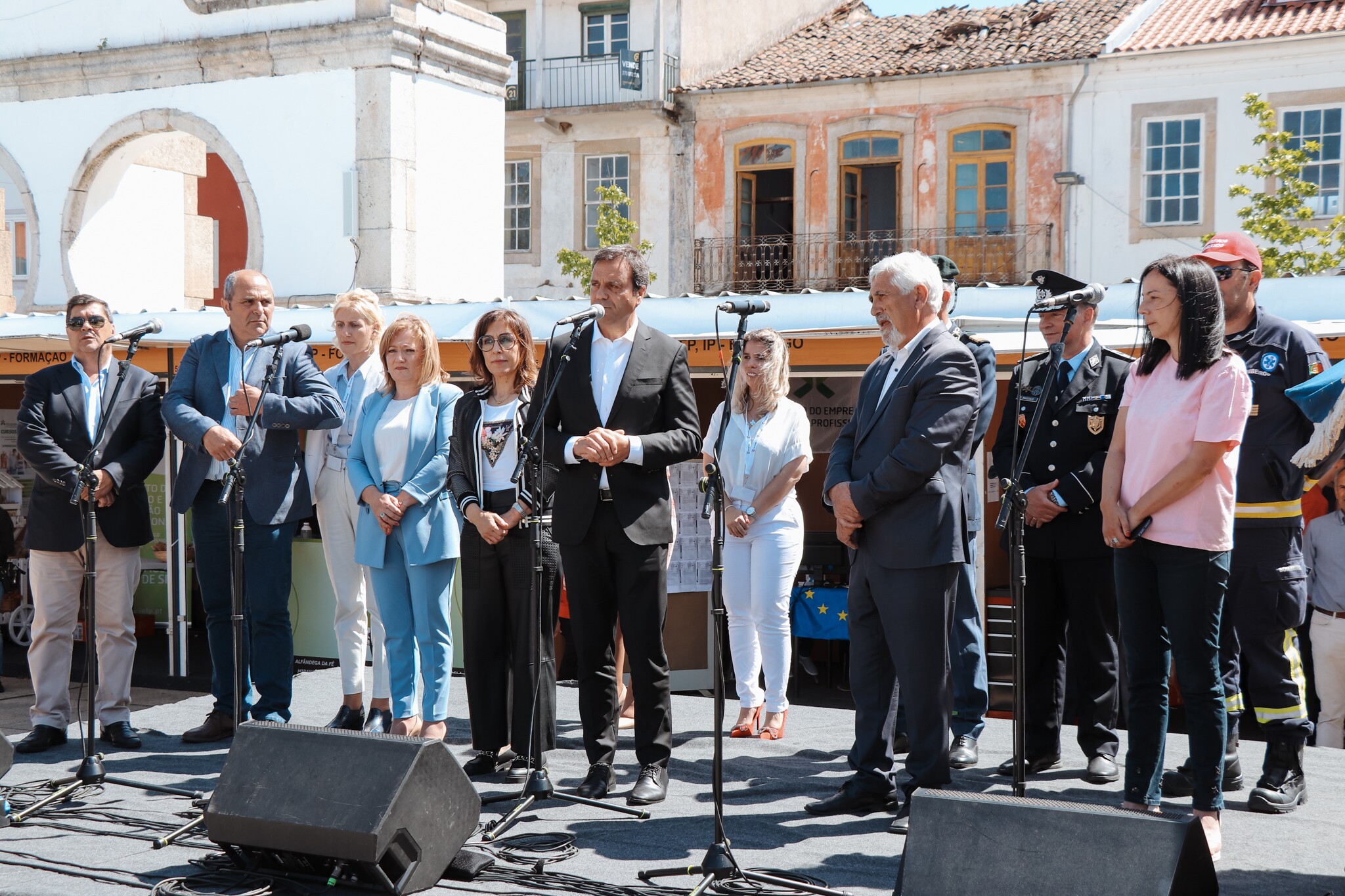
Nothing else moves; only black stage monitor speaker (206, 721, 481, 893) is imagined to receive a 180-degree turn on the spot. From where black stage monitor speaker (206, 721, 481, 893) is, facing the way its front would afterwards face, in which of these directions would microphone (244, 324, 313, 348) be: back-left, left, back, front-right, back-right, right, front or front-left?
back-right

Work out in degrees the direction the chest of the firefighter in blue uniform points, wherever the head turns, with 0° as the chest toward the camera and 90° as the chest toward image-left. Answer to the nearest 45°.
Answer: approximately 45°

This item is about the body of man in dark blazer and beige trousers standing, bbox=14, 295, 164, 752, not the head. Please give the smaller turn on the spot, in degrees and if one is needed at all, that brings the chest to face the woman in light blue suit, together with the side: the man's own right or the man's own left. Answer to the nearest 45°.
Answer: approximately 45° to the man's own left

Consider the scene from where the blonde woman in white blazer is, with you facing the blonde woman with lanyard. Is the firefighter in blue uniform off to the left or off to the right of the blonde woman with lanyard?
right

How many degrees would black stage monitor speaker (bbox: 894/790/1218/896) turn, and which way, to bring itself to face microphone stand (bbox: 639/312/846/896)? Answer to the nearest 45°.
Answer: approximately 45° to its left

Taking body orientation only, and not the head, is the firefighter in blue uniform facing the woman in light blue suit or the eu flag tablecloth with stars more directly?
the woman in light blue suit

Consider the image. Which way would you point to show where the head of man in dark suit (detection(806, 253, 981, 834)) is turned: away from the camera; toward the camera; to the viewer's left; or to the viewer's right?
to the viewer's left

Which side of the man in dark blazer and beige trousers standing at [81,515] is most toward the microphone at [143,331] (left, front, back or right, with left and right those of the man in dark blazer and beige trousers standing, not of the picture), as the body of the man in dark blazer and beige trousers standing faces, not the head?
front
